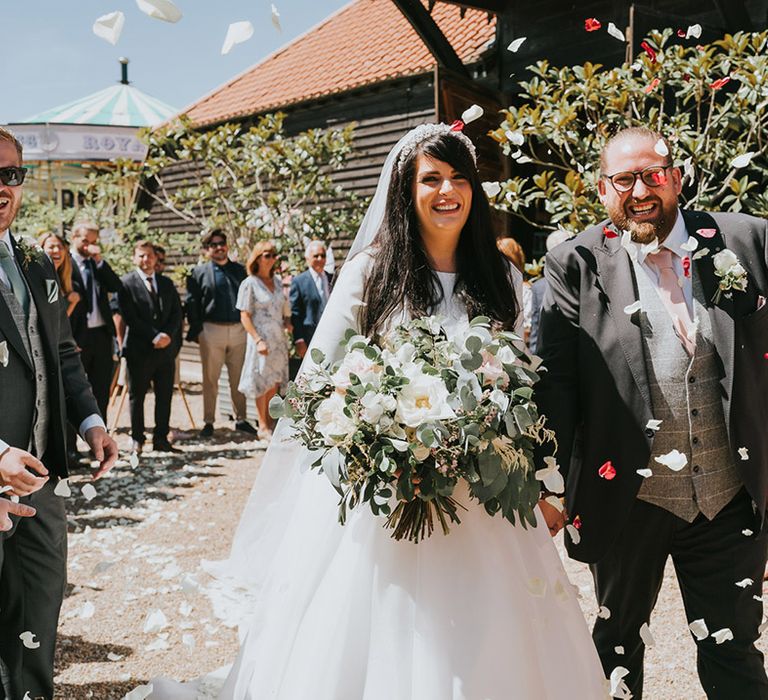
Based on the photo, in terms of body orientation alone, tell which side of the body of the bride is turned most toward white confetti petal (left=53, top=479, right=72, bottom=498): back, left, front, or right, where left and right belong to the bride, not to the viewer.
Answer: right

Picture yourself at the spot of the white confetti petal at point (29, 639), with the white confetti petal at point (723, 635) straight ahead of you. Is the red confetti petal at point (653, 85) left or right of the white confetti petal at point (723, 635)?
left

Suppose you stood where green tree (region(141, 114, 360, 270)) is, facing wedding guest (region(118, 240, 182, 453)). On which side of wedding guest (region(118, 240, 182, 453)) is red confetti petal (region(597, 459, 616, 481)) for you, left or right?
left

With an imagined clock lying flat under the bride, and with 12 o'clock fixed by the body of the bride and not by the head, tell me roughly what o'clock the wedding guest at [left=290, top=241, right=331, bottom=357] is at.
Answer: The wedding guest is roughly at 6 o'clock from the bride.

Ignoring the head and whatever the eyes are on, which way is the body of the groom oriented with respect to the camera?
toward the camera

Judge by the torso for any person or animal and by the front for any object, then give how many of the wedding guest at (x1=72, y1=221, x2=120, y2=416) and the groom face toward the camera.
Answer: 2

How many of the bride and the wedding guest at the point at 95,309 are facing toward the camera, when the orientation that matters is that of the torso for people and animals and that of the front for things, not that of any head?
2

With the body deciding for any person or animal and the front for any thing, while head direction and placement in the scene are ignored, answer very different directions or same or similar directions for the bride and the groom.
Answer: same or similar directions

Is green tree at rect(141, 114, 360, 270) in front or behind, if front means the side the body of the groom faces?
behind

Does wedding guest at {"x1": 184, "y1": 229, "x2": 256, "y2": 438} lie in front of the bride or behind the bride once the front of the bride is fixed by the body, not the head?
behind

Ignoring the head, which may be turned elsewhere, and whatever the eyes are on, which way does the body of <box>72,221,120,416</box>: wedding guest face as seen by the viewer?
toward the camera

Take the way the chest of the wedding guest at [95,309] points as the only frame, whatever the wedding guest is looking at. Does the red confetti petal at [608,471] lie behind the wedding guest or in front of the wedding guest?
in front

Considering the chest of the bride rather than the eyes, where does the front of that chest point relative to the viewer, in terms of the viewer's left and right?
facing the viewer

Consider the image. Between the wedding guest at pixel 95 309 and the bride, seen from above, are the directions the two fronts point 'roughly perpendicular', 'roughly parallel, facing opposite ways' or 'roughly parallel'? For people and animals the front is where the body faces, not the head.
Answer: roughly parallel

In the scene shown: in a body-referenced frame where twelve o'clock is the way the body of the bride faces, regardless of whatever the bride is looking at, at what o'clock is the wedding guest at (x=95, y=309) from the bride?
The wedding guest is roughly at 5 o'clock from the bride.

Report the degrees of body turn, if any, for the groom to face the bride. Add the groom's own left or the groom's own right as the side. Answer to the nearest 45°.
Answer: approximately 45° to the groom's own right

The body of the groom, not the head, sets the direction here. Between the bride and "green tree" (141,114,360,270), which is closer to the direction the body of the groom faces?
the bride
